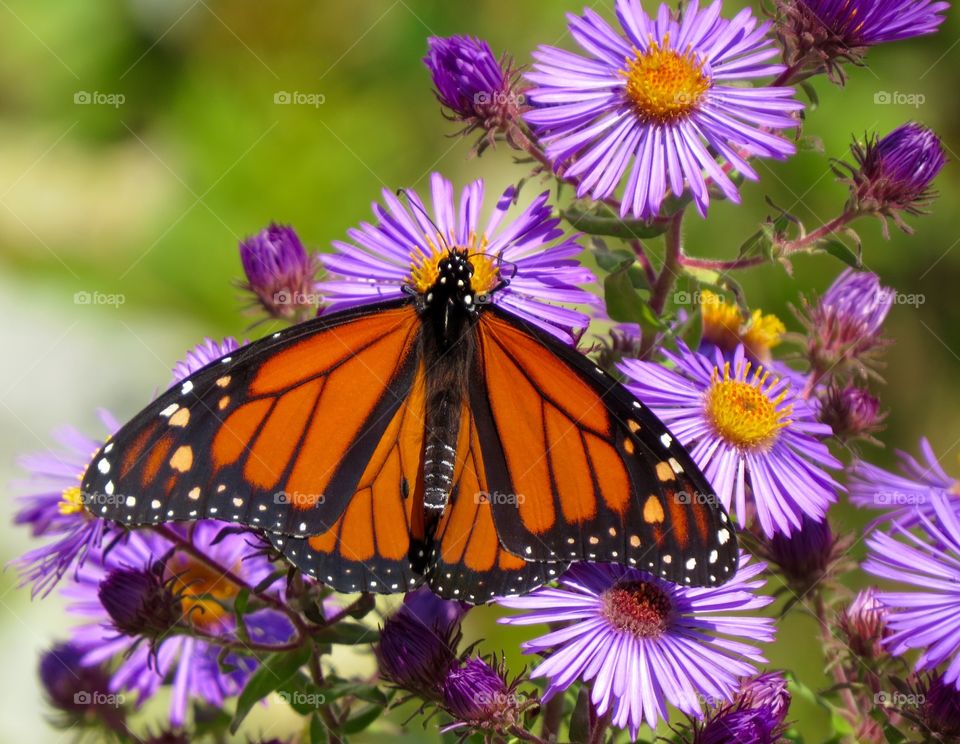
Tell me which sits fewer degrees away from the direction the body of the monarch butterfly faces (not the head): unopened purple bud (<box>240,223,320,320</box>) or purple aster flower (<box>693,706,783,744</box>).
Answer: the unopened purple bud

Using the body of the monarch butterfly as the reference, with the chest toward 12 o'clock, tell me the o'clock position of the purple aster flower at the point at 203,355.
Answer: The purple aster flower is roughly at 10 o'clock from the monarch butterfly.

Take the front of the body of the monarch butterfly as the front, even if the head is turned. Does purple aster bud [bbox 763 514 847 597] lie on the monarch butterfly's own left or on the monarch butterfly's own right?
on the monarch butterfly's own right

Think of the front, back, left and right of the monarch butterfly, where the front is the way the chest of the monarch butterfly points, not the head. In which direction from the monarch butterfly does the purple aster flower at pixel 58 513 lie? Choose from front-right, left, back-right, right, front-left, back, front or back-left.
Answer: front-left

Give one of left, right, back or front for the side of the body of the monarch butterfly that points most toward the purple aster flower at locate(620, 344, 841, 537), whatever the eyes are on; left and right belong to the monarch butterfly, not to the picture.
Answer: right

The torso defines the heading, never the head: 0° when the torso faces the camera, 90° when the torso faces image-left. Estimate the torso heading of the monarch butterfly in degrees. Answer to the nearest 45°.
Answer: approximately 180°

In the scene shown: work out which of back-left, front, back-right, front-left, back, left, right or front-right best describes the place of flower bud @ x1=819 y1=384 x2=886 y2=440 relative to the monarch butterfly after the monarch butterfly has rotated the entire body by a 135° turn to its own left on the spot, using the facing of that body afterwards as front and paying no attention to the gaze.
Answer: back-left

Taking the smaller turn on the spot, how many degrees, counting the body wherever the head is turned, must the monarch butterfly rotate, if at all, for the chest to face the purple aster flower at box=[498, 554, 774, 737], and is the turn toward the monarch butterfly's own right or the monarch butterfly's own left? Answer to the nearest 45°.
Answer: approximately 90° to the monarch butterfly's own right

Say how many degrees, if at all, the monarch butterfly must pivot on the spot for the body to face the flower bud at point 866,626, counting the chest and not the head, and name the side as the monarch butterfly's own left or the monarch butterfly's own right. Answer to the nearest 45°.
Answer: approximately 90° to the monarch butterfly's own right
